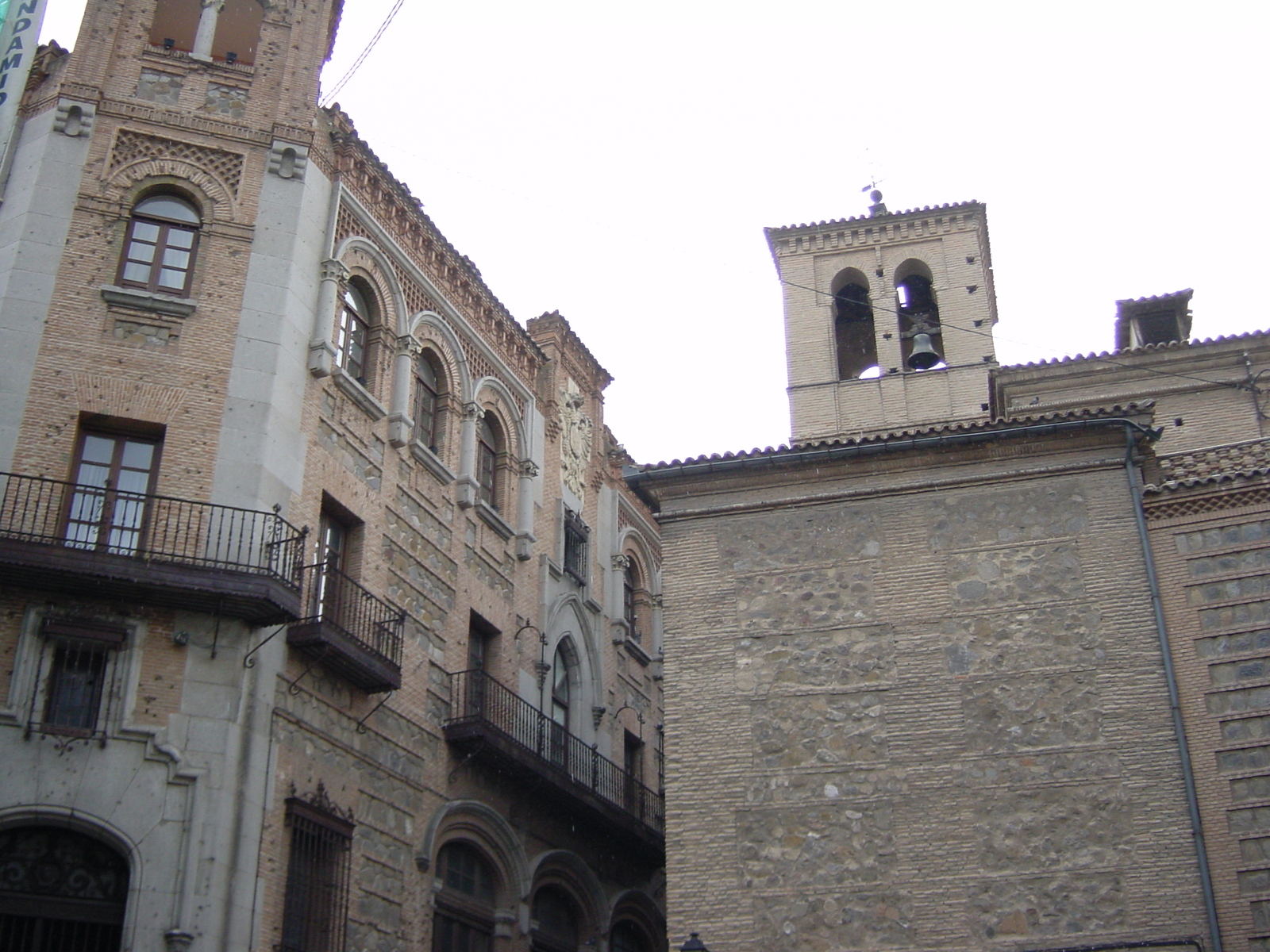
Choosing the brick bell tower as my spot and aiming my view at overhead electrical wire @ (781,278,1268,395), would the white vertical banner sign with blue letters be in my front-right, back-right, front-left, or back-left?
back-right

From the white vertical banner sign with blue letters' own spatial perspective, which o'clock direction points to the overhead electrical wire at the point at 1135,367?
The overhead electrical wire is roughly at 9 o'clock from the white vertical banner sign with blue letters.

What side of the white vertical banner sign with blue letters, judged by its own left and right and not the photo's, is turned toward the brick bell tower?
left
